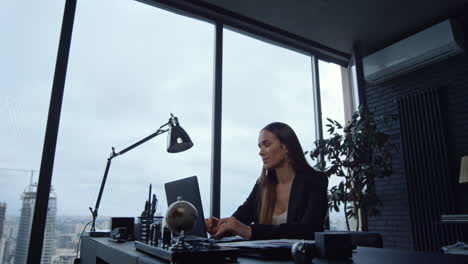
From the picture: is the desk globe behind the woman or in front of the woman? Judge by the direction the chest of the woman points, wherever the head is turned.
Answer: in front

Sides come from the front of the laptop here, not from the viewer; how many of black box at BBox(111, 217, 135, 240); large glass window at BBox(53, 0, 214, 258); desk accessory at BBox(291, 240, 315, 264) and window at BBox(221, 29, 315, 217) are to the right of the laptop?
1

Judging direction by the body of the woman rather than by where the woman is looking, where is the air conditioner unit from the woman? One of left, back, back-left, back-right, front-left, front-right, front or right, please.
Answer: back

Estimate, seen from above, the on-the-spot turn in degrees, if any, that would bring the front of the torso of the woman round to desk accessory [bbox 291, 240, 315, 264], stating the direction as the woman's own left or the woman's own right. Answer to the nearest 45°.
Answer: approximately 45° to the woman's own left

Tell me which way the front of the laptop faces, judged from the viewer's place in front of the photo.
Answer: facing away from the viewer and to the right of the viewer

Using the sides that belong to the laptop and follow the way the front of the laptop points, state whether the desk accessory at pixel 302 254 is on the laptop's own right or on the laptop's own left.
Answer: on the laptop's own right

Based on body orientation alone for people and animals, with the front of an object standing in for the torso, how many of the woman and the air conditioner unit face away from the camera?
0

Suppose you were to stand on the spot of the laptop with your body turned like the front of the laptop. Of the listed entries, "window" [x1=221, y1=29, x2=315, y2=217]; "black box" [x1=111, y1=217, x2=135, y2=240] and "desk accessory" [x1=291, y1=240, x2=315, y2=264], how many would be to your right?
1

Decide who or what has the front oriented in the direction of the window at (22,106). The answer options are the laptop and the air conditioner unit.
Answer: the air conditioner unit

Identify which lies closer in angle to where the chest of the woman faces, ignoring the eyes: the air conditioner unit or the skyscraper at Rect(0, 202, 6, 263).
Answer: the skyscraper

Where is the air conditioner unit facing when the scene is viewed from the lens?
facing the viewer and to the left of the viewer

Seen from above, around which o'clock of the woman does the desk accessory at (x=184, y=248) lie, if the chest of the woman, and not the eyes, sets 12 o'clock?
The desk accessory is roughly at 11 o'clock from the woman.

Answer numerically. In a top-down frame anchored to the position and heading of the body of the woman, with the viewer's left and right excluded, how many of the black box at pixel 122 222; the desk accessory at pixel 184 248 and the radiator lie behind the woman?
1

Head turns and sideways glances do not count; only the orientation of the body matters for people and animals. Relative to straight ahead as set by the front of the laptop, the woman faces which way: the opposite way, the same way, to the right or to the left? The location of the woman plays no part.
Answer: the opposite way

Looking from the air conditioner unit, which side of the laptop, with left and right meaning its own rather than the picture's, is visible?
front

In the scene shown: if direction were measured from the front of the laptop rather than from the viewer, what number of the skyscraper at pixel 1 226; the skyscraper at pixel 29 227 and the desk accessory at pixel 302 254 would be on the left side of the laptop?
2

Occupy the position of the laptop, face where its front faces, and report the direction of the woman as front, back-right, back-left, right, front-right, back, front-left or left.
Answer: front

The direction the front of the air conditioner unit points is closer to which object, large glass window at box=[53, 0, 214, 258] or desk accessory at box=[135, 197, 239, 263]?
the large glass window
